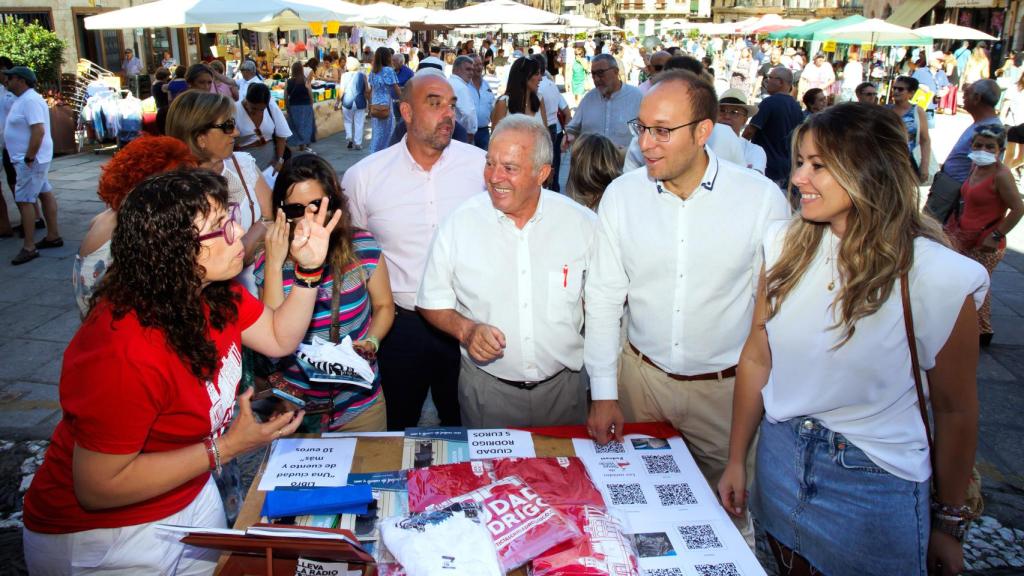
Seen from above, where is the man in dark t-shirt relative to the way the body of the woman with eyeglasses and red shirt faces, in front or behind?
in front

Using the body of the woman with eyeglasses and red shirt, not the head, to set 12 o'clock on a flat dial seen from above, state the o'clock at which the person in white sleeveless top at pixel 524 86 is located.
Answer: The person in white sleeveless top is roughly at 10 o'clock from the woman with eyeglasses and red shirt.

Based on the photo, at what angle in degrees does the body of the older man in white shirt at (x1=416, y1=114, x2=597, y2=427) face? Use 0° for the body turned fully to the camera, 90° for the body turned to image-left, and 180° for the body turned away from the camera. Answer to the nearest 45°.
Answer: approximately 0°

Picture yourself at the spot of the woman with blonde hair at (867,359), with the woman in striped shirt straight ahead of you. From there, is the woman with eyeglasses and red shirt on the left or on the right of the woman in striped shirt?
left

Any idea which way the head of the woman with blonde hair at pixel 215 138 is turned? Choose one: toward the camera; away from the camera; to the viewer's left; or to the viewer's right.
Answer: to the viewer's right

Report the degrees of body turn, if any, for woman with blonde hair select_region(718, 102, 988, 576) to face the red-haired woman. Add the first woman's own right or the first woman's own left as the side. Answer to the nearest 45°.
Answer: approximately 45° to the first woman's own right

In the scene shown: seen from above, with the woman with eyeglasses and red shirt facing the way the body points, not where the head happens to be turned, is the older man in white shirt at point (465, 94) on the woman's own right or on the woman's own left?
on the woman's own left

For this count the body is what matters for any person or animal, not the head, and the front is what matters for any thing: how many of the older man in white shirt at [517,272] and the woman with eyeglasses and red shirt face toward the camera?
1

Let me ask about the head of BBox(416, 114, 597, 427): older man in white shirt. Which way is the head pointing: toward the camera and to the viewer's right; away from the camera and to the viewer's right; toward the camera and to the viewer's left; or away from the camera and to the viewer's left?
toward the camera and to the viewer's left

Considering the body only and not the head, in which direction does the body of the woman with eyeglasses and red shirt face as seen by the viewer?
to the viewer's right

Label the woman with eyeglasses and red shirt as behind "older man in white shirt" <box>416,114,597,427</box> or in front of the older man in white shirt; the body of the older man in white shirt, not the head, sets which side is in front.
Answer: in front

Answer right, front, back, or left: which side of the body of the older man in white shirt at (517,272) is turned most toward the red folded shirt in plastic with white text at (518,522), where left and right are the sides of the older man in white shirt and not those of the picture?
front

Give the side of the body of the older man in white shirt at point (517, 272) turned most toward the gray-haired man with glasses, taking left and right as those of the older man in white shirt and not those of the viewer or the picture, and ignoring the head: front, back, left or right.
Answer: back

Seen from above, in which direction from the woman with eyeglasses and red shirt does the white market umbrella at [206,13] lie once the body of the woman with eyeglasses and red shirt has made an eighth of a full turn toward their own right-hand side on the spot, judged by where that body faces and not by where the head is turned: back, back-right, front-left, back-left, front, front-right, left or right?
back-left

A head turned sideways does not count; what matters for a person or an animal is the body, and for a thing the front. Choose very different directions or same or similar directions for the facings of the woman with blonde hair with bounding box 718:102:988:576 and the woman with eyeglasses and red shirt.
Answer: very different directions
